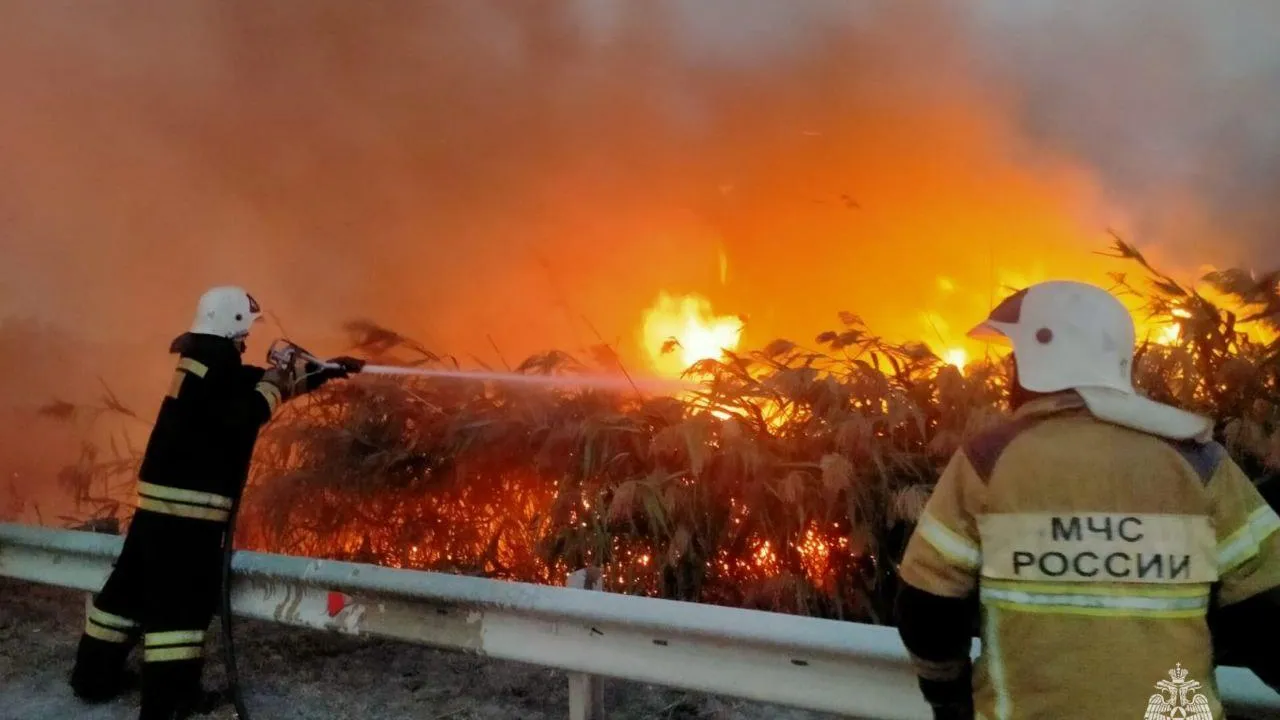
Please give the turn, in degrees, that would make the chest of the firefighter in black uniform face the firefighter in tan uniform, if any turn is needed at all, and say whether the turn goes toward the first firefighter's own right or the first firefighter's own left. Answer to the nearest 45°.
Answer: approximately 90° to the first firefighter's own right

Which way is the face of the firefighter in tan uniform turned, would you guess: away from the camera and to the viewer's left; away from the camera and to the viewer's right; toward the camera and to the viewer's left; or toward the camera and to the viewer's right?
away from the camera and to the viewer's left

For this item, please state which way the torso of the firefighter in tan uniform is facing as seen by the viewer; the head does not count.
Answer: away from the camera

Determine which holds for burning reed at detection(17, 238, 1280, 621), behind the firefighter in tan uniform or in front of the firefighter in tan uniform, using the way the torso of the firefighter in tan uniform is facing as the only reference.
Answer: in front

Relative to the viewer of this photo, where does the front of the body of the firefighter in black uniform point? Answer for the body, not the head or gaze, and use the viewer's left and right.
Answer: facing away from the viewer and to the right of the viewer

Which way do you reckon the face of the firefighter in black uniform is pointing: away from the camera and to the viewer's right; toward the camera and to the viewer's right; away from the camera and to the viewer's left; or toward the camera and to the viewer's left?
away from the camera and to the viewer's right
